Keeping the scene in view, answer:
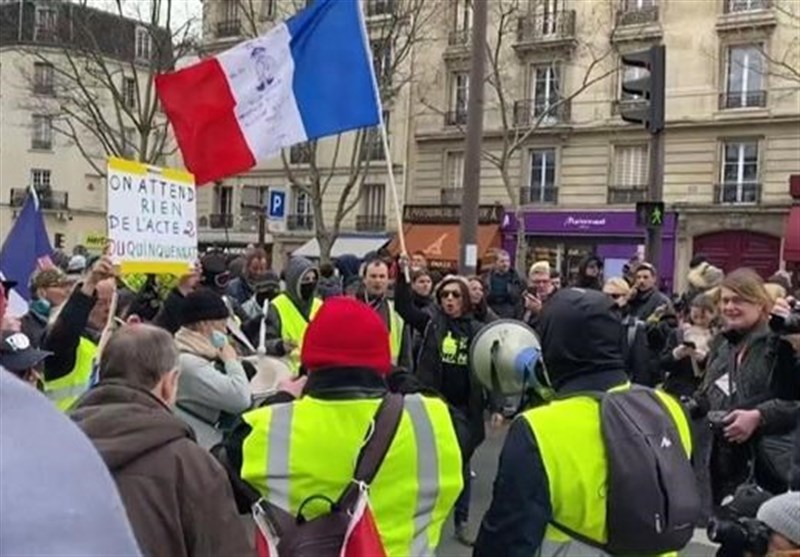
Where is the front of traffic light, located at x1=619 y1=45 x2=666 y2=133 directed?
to the viewer's left

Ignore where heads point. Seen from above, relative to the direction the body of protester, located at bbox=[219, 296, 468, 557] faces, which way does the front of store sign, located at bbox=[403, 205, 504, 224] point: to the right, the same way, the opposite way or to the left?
the opposite way

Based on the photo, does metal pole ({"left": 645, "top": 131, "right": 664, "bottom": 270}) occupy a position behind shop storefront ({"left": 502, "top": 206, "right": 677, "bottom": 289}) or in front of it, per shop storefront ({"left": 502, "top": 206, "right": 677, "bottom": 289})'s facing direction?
in front

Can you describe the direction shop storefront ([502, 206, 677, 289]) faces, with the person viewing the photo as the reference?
facing the viewer

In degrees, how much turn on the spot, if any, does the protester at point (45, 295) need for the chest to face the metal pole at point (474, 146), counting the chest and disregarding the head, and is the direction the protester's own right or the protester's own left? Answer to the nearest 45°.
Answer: approximately 45° to the protester's own left

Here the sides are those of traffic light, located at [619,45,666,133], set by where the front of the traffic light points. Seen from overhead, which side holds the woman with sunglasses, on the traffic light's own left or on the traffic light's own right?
on the traffic light's own left

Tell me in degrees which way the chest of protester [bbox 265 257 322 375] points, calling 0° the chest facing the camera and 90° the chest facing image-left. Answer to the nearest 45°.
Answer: approximately 315°

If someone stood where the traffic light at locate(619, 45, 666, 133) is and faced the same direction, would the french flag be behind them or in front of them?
in front

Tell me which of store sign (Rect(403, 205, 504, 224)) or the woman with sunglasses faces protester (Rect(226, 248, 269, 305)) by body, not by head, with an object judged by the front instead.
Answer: the store sign

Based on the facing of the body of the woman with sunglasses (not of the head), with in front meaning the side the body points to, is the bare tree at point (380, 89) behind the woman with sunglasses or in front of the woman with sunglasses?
behind

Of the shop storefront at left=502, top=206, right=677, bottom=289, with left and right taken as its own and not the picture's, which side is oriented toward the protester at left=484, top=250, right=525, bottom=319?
front

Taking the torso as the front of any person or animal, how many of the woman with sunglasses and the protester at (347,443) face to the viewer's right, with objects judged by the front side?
0
